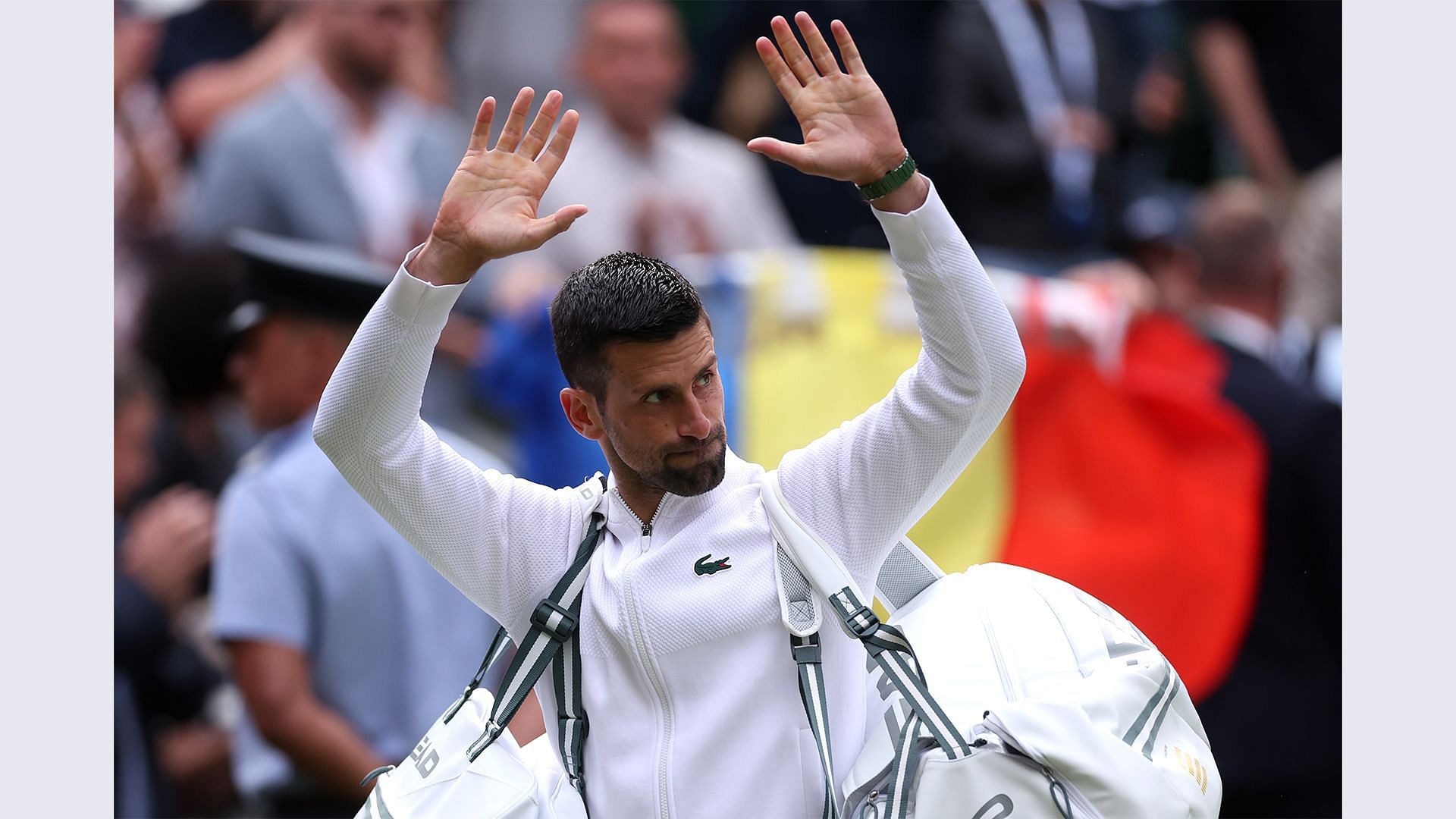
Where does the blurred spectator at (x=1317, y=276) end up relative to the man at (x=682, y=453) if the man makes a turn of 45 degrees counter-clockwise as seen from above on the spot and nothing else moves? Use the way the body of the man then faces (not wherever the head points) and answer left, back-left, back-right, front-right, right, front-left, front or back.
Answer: left

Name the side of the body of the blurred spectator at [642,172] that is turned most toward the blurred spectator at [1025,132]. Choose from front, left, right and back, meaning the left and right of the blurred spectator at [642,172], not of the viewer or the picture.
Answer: left

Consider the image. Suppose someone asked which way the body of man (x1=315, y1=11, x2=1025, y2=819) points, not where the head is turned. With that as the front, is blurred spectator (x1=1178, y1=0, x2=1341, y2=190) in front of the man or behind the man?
behind

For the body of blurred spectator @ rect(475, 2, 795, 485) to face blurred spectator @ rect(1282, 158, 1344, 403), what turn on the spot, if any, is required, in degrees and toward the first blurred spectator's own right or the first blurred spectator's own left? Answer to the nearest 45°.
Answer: approximately 90° to the first blurred spectator's own left

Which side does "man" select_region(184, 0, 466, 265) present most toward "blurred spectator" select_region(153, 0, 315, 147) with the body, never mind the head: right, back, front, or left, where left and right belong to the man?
back

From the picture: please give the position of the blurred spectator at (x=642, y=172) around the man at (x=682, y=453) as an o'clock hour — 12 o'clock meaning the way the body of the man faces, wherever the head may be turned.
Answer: The blurred spectator is roughly at 6 o'clock from the man.

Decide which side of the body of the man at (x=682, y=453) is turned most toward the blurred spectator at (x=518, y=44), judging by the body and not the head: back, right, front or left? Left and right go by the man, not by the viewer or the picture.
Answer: back

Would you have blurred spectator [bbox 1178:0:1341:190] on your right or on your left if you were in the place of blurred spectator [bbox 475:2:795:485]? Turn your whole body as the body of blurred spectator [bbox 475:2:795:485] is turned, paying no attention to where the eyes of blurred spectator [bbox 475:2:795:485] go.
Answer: on your left

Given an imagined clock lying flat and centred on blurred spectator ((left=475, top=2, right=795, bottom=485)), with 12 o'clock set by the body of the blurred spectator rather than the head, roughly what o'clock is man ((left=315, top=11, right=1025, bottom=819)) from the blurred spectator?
The man is roughly at 12 o'clock from the blurred spectator.

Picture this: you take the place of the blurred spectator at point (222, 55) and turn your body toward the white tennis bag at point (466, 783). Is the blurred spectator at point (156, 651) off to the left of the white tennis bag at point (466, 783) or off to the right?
right

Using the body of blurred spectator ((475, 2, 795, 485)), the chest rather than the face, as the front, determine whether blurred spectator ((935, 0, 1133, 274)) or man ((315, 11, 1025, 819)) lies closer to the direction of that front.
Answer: the man
